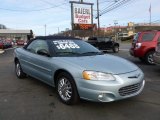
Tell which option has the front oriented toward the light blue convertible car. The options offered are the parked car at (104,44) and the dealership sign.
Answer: the dealership sign

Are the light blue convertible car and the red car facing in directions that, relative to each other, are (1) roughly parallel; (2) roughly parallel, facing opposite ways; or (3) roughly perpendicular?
roughly perpendicular

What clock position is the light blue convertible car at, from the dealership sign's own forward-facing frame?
The light blue convertible car is roughly at 12 o'clock from the dealership sign.
